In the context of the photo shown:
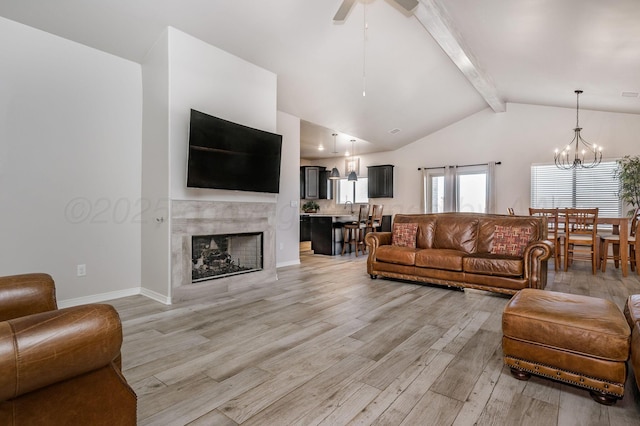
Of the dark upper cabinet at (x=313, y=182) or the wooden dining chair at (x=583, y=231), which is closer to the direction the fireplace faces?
the wooden dining chair

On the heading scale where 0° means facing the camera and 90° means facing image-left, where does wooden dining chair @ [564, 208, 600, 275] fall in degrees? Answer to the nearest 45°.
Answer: approximately 180°

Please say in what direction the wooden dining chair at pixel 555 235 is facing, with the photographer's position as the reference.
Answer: facing away from the viewer

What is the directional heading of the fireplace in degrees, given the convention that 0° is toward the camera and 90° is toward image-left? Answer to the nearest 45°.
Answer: approximately 315°

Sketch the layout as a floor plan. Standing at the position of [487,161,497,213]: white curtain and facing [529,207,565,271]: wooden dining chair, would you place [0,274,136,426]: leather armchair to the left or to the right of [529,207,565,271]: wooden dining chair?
right

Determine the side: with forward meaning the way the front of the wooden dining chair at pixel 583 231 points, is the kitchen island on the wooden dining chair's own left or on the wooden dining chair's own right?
on the wooden dining chair's own left

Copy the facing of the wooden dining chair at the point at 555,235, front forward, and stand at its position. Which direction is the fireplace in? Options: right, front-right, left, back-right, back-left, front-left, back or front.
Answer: back-left

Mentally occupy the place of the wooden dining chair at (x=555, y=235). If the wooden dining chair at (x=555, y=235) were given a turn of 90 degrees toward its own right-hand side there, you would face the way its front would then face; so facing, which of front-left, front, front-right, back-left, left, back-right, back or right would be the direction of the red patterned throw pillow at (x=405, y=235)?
back-right

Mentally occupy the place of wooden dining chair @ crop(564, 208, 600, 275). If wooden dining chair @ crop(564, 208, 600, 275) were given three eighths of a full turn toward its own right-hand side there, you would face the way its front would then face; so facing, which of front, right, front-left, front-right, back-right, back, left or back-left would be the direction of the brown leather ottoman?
front-right

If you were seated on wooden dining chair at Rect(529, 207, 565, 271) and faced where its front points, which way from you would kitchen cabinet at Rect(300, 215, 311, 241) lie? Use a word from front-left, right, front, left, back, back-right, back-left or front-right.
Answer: left

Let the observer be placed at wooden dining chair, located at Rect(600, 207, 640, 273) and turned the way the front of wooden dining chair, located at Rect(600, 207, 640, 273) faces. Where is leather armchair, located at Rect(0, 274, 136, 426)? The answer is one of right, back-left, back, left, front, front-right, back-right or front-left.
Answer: left

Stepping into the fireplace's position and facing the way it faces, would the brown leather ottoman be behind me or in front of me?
in front
